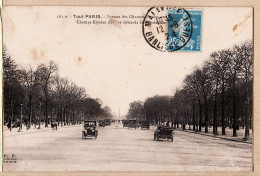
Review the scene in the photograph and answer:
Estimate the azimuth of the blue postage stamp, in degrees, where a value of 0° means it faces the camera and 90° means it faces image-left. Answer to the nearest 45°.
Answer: approximately 0°
